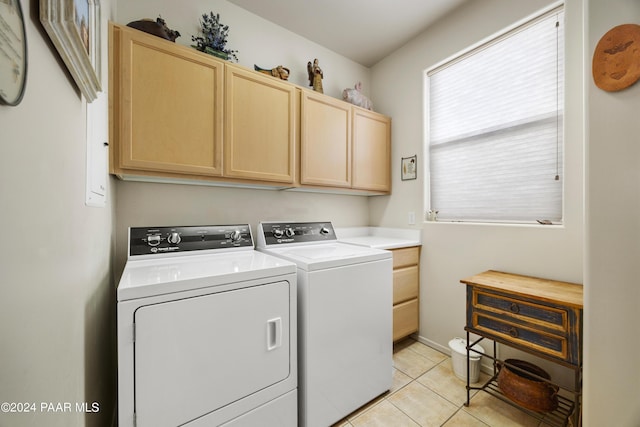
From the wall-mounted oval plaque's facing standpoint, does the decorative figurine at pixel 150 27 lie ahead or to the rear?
ahead

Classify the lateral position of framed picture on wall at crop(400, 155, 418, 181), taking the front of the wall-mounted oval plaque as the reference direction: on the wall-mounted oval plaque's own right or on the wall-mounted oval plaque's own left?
on the wall-mounted oval plaque's own right

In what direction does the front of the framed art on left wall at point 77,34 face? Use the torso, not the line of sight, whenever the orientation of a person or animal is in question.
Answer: to the viewer's right

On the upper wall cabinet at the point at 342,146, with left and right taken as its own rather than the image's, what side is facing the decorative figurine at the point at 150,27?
right

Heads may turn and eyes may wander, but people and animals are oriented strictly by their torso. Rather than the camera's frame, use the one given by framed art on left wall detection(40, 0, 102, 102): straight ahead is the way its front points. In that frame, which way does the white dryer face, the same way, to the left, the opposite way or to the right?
to the right

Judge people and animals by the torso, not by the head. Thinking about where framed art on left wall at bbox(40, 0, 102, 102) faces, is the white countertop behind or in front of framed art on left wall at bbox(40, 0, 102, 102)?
in front

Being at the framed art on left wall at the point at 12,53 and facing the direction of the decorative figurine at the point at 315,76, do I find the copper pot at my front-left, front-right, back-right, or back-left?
front-right

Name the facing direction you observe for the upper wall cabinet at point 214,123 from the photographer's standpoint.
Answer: facing the viewer and to the right of the viewer

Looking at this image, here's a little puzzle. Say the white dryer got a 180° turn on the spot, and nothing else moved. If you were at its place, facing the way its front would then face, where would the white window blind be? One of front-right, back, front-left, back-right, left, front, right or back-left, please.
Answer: back-right

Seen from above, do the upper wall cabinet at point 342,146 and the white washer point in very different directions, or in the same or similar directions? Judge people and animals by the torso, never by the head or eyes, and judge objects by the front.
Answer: same or similar directions
